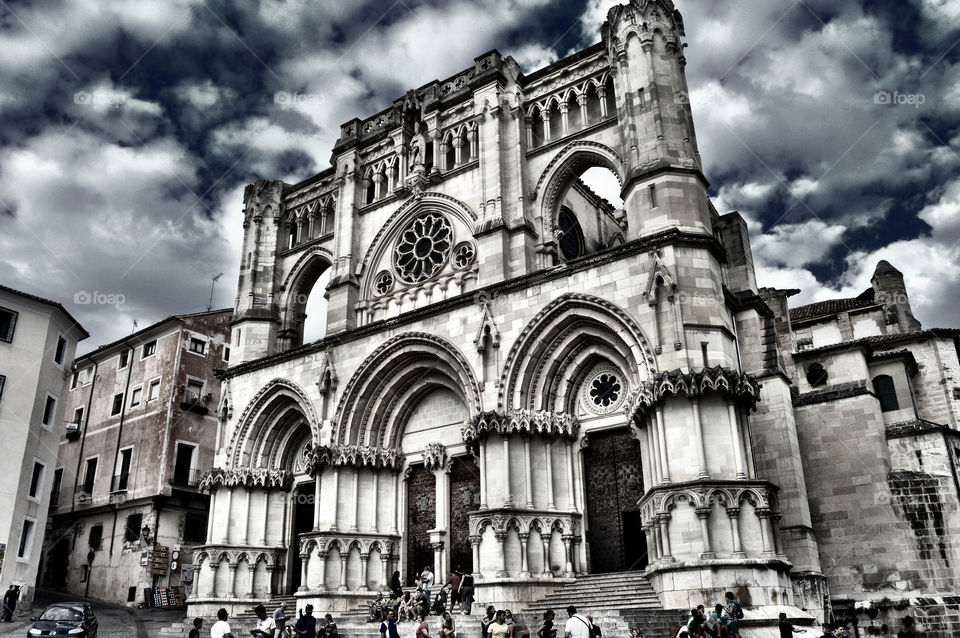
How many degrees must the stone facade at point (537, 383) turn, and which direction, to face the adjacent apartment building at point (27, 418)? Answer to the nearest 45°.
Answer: approximately 45° to its right

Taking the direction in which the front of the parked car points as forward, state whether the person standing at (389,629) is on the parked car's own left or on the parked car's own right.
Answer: on the parked car's own left

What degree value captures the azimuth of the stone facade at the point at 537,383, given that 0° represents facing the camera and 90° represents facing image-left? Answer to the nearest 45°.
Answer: approximately 45°

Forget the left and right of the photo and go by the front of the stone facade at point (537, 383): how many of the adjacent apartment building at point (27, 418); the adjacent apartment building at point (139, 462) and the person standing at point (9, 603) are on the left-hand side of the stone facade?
0

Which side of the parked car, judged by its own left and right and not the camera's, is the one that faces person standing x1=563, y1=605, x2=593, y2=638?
left

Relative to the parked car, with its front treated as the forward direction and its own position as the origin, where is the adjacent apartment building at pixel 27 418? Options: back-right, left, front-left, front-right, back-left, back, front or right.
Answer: back-right

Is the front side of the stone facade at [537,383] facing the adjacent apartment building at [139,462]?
no

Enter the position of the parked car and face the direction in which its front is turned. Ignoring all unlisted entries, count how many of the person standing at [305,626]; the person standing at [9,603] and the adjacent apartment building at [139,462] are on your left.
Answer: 1

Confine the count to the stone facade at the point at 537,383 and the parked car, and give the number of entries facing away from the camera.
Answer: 0

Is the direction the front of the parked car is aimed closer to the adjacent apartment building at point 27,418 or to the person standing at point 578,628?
the person standing

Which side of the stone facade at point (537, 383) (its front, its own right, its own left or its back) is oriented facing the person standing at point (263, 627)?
front

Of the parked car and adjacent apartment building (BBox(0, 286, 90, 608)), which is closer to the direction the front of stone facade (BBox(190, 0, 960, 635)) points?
the parked car

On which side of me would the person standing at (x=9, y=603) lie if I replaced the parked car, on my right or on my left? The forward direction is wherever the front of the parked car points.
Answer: on my right

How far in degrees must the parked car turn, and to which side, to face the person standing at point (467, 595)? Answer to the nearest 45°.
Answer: approximately 90° to its left

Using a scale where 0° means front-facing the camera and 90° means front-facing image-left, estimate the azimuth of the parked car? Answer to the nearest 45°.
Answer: approximately 45°

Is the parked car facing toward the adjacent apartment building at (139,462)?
no

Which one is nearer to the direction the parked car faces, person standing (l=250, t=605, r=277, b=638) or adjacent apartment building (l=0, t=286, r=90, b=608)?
the person standing
